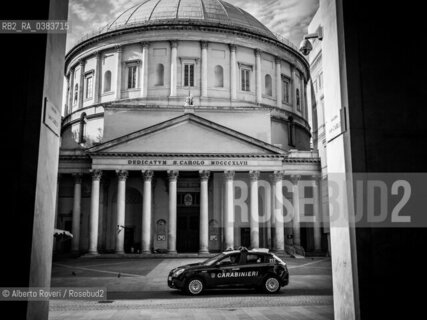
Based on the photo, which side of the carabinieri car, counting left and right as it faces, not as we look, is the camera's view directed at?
left

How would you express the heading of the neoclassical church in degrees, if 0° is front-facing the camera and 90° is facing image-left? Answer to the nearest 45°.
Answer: approximately 0°

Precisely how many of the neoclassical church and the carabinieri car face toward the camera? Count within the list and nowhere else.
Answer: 1

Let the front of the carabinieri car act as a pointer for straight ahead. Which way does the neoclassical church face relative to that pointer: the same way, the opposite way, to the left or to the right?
to the left

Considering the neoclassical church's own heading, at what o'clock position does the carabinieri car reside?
The carabinieri car is roughly at 12 o'clock from the neoclassical church.

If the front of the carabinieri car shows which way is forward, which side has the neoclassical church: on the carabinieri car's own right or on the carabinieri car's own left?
on the carabinieri car's own right
